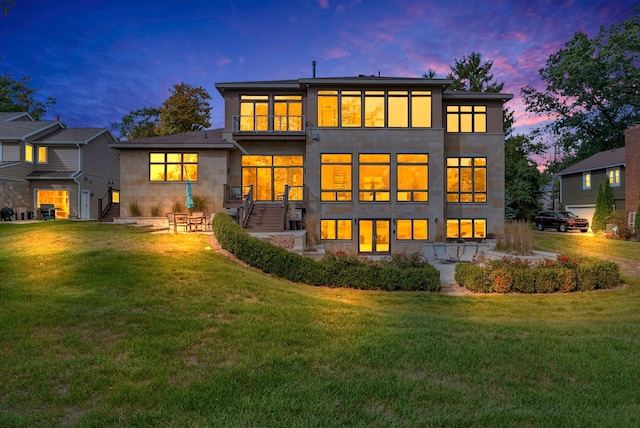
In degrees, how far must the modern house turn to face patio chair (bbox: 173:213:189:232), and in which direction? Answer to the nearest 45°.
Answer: approximately 45° to its right

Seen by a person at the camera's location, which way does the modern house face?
facing the viewer

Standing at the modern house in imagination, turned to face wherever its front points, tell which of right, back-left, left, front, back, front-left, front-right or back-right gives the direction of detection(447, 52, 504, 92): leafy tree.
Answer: back-left

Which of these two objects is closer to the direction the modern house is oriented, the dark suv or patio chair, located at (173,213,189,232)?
the patio chair

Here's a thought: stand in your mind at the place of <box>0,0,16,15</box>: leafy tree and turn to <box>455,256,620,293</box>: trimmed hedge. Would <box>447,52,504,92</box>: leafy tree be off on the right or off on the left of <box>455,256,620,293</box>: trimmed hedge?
left

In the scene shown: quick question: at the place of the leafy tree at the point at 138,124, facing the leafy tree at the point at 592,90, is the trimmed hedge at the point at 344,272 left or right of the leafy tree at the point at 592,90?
right

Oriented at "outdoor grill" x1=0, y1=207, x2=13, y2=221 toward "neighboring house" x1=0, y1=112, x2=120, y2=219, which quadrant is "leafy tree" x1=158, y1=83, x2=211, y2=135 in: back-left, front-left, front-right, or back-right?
front-right

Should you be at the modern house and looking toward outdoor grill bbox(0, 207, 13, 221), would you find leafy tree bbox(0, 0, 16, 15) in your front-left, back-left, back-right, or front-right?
front-left

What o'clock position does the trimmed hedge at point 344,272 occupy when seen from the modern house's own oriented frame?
The trimmed hedge is roughly at 12 o'clock from the modern house.

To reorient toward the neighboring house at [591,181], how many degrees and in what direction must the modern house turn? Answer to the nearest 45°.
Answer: approximately 135° to its left

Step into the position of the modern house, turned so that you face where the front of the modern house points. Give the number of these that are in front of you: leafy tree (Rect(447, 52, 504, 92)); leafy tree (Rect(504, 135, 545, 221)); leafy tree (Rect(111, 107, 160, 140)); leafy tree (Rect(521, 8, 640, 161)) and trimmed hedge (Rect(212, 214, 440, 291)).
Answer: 1

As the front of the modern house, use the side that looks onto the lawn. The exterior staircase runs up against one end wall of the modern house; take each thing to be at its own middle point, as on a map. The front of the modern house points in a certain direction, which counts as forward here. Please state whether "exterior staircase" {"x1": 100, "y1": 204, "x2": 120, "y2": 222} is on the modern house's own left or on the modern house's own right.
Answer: on the modern house's own right

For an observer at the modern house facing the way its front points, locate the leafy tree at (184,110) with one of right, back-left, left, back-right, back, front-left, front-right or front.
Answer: back-right

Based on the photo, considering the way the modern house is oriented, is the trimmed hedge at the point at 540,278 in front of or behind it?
in front
